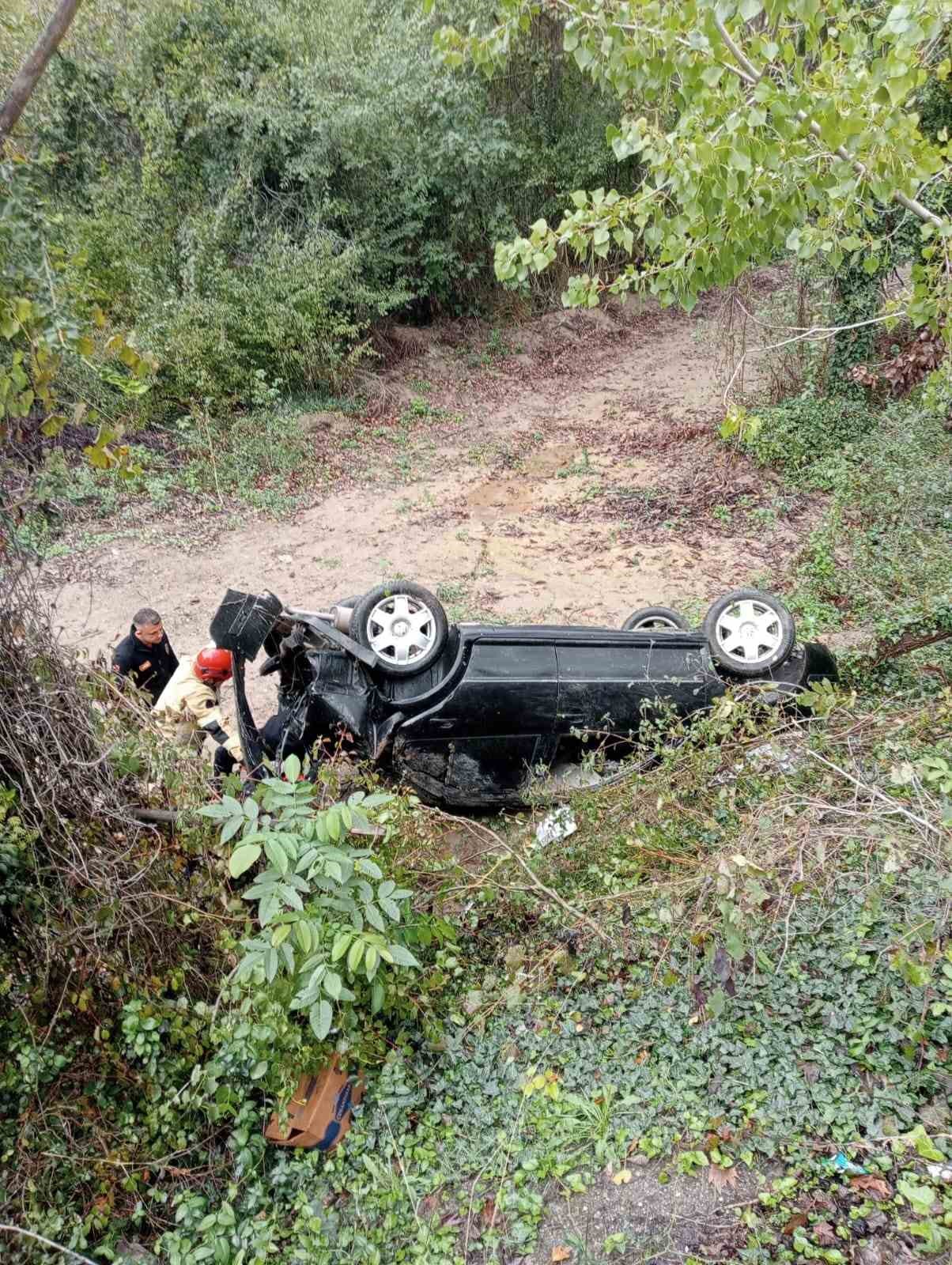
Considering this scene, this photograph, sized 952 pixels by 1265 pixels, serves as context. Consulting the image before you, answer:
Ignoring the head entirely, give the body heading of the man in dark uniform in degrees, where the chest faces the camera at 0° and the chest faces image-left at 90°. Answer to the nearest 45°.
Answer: approximately 315°

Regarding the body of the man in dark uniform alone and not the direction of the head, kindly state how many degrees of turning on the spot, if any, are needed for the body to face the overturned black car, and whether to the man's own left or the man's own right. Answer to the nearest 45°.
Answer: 0° — they already face it

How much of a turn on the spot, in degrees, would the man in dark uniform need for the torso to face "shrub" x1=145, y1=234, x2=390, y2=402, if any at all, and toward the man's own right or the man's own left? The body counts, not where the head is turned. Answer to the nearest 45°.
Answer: approximately 135° to the man's own left

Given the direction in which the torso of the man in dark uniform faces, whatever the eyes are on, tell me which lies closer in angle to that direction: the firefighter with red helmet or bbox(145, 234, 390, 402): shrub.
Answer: the firefighter with red helmet

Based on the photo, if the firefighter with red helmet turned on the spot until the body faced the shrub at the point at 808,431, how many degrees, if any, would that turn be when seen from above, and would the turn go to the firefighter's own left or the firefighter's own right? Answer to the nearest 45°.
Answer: approximately 45° to the firefighter's own left

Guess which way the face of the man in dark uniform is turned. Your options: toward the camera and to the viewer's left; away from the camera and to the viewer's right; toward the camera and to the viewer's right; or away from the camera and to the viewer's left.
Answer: toward the camera and to the viewer's right

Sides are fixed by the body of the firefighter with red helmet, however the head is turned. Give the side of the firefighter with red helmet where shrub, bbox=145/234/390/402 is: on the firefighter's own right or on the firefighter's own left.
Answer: on the firefighter's own left

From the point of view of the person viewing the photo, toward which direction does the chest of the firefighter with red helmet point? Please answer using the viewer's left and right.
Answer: facing to the right of the viewer
